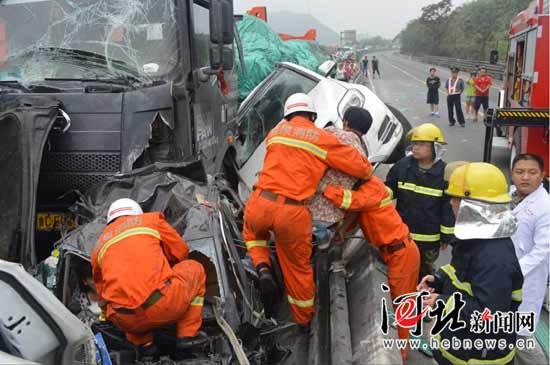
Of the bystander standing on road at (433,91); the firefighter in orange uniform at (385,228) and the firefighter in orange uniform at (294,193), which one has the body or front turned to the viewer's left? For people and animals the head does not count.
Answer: the firefighter in orange uniform at (385,228)

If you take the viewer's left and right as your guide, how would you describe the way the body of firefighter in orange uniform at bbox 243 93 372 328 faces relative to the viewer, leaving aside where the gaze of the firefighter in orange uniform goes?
facing away from the viewer

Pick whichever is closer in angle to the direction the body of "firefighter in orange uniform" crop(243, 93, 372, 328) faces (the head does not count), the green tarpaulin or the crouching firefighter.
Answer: the green tarpaulin

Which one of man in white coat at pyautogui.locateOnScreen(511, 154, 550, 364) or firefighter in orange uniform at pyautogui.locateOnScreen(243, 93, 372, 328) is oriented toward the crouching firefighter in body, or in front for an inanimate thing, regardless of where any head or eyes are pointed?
the man in white coat

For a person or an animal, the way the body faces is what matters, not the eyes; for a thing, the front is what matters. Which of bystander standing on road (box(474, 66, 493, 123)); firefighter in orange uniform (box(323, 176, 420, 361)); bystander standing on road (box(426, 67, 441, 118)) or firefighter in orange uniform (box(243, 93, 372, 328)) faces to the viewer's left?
firefighter in orange uniform (box(323, 176, 420, 361))

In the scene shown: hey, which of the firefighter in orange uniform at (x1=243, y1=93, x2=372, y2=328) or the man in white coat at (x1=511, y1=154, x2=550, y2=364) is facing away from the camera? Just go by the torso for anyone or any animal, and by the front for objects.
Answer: the firefighter in orange uniform

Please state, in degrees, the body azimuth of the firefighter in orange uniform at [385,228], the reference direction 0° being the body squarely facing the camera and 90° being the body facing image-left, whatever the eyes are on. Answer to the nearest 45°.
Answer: approximately 90°

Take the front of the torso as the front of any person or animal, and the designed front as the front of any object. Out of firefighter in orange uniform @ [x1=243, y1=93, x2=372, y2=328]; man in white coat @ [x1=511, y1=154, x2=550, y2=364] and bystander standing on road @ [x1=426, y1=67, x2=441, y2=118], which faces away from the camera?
the firefighter in orange uniform

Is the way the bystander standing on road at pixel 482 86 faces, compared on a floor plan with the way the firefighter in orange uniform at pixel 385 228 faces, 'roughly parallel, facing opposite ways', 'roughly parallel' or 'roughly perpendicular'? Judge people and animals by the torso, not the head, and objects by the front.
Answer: roughly perpendicular

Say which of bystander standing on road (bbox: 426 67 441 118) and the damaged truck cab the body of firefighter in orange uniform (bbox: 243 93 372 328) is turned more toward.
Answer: the bystander standing on road

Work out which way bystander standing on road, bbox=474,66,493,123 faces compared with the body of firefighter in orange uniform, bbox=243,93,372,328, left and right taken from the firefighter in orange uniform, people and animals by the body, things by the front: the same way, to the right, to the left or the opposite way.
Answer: the opposite way
